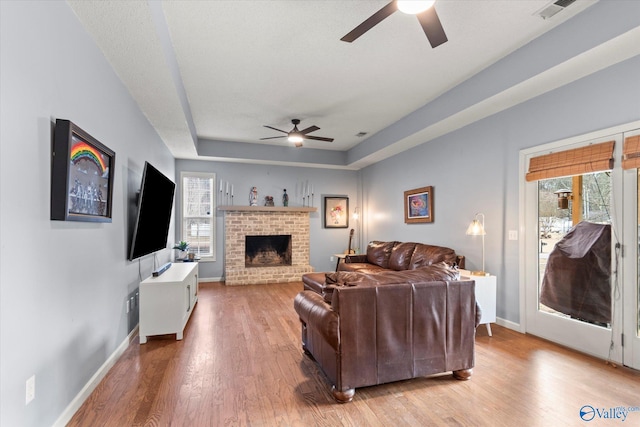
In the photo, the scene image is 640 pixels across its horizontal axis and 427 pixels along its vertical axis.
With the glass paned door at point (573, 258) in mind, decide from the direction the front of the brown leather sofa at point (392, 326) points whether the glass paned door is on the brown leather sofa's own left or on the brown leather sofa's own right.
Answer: on the brown leather sofa's own right

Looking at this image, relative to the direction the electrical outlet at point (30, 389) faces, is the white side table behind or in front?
in front

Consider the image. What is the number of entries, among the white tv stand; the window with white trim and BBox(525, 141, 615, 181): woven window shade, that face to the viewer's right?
1

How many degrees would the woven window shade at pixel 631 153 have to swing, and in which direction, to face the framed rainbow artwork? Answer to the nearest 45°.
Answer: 0° — it already faces it

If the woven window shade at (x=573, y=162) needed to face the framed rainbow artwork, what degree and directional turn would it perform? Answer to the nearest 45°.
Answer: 0° — it already faces it

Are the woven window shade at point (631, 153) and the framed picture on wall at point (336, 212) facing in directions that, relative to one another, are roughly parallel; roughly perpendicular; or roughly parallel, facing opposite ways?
roughly perpendicular

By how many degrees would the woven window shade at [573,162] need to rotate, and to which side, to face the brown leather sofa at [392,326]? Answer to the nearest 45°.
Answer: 0° — it already faces it

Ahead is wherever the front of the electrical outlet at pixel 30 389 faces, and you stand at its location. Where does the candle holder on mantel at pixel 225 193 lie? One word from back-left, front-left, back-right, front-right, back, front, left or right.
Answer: left

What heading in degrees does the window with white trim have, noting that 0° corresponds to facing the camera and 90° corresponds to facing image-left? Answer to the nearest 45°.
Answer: approximately 0°

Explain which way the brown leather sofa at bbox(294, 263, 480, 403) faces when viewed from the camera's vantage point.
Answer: facing away from the viewer and to the left of the viewer

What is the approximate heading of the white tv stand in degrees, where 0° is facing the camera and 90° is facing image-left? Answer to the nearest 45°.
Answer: approximately 270°

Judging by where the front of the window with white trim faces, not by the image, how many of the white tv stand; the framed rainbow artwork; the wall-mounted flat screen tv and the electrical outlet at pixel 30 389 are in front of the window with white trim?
4

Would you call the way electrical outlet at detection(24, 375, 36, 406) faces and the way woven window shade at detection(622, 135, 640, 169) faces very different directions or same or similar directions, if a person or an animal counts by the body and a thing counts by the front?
very different directions

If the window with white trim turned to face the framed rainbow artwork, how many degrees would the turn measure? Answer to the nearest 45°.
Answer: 0° — it already faces it

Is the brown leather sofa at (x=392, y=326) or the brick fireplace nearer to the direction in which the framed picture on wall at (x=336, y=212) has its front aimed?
the brown leather sofa
